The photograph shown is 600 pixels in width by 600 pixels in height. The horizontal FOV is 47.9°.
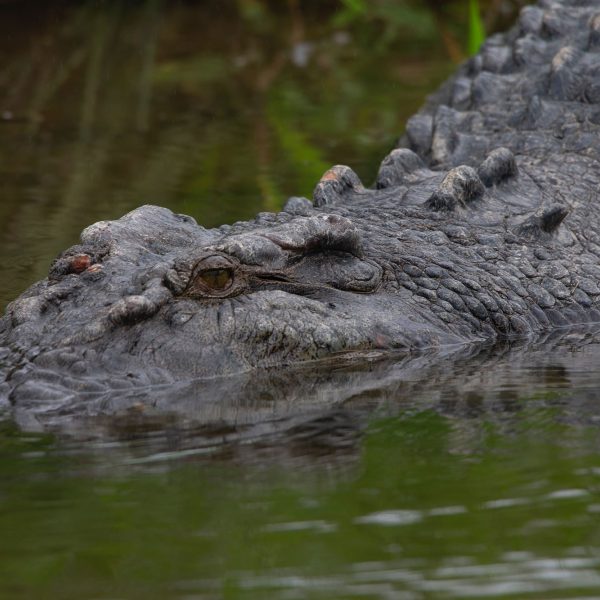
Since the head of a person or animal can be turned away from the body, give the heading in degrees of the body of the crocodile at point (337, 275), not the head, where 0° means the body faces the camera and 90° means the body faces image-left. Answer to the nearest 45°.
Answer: approximately 45°
